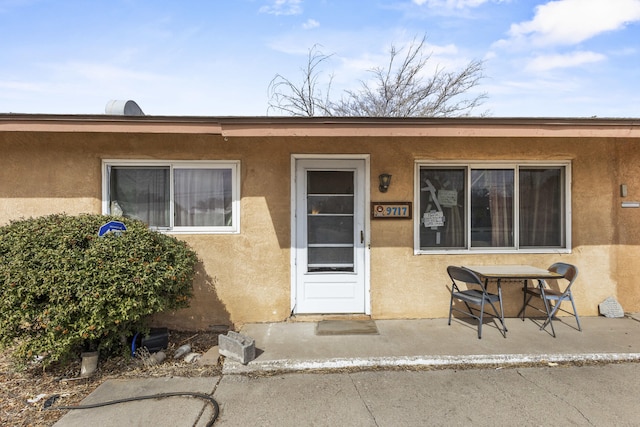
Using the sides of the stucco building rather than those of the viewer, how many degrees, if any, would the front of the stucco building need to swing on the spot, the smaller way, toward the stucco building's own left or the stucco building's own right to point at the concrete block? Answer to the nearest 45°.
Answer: approximately 45° to the stucco building's own right

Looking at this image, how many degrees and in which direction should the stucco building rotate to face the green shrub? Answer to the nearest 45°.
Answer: approximately 45° to its right

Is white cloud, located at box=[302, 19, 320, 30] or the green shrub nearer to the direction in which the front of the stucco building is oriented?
the green shrub

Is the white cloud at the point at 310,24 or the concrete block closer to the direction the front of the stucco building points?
the concrete block

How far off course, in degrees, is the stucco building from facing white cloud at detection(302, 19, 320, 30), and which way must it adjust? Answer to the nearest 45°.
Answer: approximately 180°

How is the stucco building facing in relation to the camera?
toward the camera
